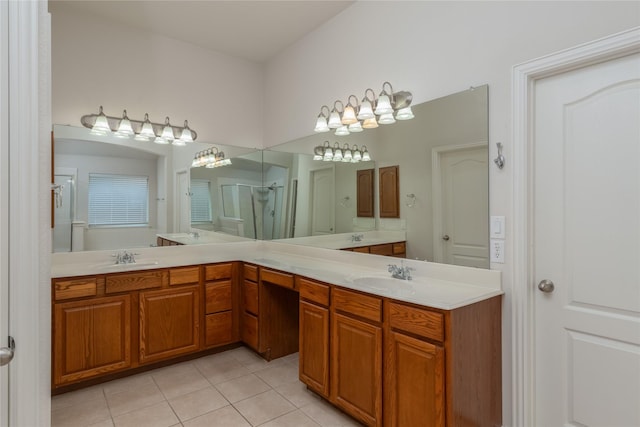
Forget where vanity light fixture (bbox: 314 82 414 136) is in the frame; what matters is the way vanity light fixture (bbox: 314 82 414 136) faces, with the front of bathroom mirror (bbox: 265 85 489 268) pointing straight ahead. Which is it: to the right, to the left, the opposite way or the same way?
the same way

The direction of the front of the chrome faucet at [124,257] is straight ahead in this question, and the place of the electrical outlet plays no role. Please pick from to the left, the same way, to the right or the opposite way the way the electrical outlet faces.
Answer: to the right

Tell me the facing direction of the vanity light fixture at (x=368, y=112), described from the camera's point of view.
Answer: facing the viewer and to the left of the viewer

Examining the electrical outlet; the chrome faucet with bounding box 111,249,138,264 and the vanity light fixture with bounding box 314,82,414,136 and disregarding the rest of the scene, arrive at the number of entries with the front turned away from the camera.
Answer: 0

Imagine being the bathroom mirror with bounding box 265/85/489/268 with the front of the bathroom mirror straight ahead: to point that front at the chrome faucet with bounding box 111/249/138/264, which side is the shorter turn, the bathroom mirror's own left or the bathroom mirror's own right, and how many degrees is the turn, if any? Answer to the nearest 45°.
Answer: approximately 45° to the bathroom mirror's own right

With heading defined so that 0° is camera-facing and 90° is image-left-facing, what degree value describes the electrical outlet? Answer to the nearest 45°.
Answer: approximately 45°

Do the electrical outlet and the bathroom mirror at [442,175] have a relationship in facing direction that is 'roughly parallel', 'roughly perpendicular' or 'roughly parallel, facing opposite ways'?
roughly parallel

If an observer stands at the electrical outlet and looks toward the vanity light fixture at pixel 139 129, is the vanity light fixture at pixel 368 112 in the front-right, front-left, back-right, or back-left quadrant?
front-right

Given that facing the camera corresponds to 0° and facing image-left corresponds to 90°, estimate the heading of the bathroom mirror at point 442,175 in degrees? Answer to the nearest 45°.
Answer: approximately 45°

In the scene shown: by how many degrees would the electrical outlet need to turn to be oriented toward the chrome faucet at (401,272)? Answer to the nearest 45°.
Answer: approximately 45° to its right

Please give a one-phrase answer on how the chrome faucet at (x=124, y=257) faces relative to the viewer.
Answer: facing the viewer
